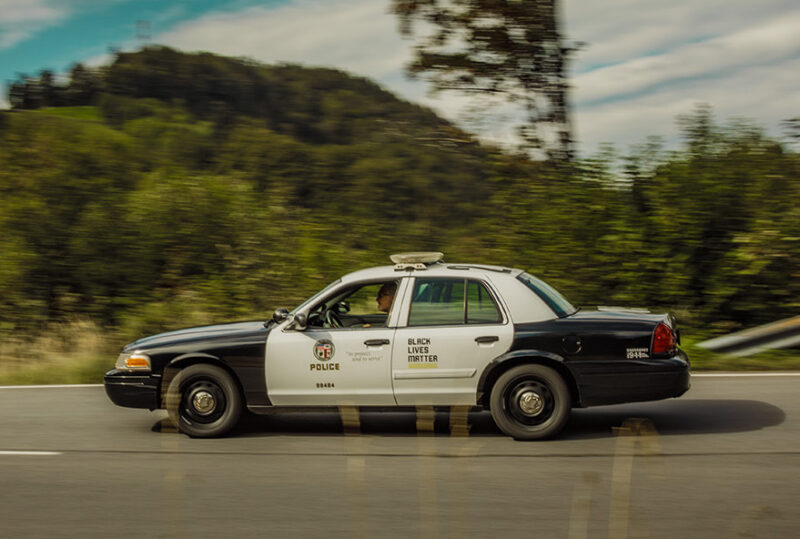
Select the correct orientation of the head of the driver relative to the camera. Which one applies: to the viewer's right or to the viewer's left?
to the viewer's left

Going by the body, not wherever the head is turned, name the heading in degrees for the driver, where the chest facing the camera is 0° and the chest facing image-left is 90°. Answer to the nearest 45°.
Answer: approximately 90°

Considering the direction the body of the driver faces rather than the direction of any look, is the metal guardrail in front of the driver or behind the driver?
behind

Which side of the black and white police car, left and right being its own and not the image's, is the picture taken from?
left

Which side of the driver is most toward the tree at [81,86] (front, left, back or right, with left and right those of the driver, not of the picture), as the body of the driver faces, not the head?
right

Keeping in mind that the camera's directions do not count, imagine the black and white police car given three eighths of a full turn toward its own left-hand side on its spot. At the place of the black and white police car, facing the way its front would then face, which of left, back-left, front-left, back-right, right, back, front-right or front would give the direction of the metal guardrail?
left
